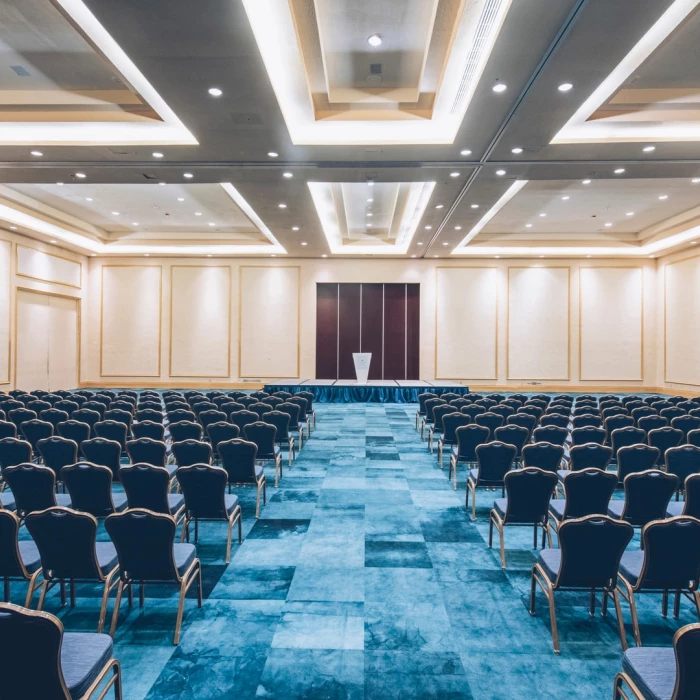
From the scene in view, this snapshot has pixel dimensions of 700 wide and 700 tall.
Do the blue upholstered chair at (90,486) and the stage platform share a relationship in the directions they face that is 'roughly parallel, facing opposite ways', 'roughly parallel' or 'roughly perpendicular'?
roughly parallel, facing opposite ways

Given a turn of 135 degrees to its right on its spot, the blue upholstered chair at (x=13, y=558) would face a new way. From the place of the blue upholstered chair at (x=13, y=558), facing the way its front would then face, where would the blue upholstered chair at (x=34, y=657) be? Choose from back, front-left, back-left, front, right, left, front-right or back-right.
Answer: front

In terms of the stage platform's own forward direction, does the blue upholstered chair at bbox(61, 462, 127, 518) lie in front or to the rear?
in front

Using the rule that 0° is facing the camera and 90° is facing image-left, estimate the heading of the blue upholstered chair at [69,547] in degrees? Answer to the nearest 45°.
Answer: approximately 225°

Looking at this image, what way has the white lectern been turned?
toward the camera

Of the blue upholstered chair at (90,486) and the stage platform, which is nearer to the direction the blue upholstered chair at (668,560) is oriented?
the stage platform

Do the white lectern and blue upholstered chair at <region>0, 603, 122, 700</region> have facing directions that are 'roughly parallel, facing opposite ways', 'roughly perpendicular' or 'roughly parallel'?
roughly parallel, facing opposite ways

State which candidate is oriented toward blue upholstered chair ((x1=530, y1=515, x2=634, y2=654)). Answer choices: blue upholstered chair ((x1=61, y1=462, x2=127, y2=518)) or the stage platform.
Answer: the stage platform

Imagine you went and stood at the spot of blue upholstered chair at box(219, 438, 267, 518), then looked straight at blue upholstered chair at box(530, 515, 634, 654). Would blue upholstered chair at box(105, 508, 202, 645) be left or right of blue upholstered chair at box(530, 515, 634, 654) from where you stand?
right

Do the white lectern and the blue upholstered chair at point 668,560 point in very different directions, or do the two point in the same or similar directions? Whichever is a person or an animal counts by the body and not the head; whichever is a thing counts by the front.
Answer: very different directions

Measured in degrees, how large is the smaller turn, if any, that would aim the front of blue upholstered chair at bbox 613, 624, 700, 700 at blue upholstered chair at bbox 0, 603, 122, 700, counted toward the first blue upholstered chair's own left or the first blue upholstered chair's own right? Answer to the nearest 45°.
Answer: approximately 90° to the first blue upholstered chair's own left

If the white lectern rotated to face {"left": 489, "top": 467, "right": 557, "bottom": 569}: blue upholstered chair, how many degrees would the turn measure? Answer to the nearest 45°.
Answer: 0° — it already faces it

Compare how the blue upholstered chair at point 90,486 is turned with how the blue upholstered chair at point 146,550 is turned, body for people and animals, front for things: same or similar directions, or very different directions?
same or similar directions

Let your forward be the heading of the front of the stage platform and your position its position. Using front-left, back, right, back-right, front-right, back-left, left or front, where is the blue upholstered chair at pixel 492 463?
front

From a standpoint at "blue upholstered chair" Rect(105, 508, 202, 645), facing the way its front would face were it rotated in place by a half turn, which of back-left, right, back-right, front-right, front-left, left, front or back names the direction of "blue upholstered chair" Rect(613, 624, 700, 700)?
left

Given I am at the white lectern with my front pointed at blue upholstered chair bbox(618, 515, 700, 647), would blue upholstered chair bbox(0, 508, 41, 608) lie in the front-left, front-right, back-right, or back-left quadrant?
front-right
